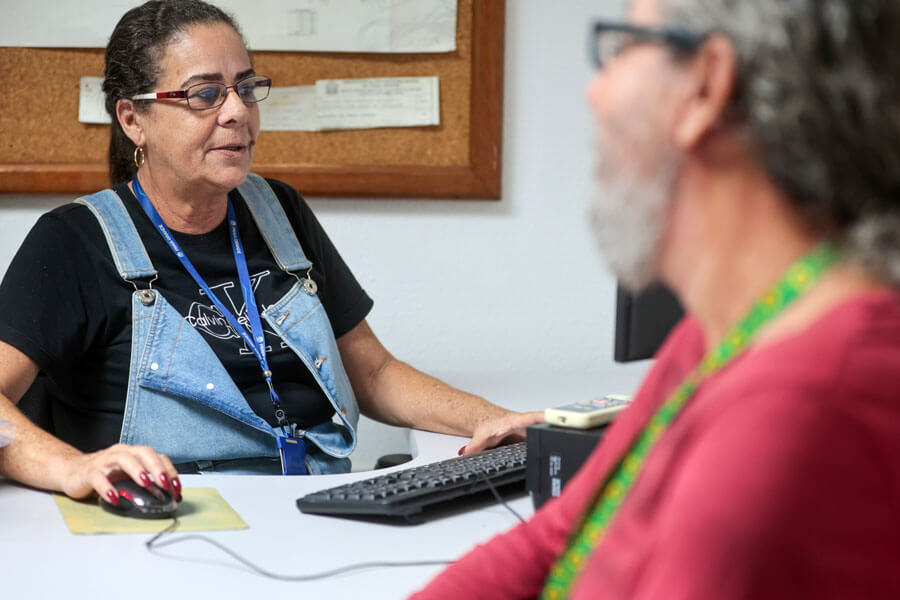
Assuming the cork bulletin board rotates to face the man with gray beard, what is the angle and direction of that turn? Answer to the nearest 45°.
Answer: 0° — it already faces them

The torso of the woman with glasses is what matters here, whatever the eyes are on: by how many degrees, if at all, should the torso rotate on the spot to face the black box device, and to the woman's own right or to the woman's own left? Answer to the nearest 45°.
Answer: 0° — they already face it

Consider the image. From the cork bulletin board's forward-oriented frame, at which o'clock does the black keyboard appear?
The black keyboard is roughly at 12 o'clock from the cork bulletin board.

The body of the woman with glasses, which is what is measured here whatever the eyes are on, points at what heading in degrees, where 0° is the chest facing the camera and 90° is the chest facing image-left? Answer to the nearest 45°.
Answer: approximately 315°
